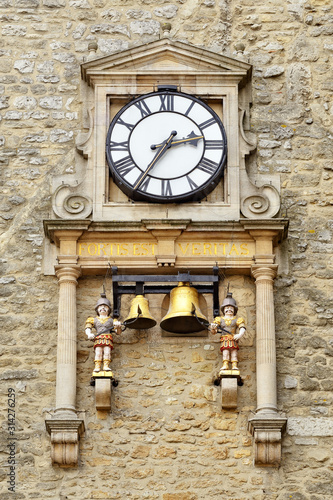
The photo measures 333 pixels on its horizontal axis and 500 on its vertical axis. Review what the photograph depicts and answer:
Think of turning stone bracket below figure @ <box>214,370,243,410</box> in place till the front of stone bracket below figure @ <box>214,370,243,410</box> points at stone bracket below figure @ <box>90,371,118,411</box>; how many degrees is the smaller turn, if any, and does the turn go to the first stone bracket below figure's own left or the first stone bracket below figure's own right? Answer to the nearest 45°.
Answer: approximately 90° to the first stone bracket below figure's own right

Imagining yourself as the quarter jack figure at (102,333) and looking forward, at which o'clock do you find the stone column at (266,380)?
The stone column is roughly at 9 o'clock from the quarter jack figure.

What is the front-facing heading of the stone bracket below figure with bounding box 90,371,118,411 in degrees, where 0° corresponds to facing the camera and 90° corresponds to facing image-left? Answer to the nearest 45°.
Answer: approximately 0°

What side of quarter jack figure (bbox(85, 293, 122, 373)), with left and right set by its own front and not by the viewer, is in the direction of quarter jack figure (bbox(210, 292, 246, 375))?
left

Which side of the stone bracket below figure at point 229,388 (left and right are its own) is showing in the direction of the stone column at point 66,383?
right

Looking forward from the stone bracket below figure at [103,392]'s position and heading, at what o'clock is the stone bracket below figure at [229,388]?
the stone bracket below figure at [229,388] is roughly at 9 o'clock from the stone bracket below figure at [103,392].

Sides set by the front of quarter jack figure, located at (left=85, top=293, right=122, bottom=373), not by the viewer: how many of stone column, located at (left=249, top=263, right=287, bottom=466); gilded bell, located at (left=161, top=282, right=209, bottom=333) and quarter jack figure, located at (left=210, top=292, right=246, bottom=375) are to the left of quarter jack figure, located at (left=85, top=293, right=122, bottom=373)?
3

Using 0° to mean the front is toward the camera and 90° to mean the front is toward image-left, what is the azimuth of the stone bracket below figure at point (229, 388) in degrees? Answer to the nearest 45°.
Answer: approximately 0°
